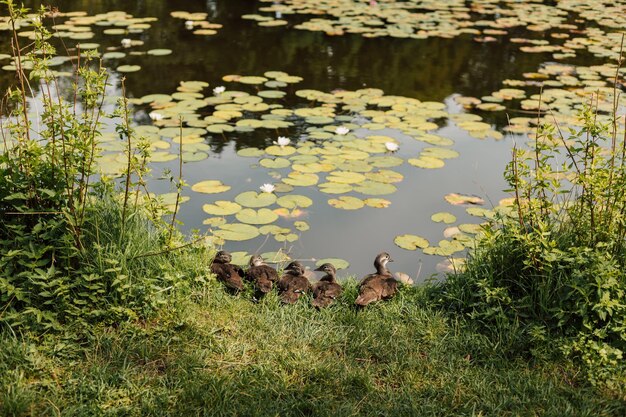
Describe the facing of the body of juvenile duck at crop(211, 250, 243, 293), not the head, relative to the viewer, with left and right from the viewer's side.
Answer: facing away from the viewer and to the left of the viewer

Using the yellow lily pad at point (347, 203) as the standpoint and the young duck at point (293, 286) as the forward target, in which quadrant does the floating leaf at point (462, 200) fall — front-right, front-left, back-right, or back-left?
back-left

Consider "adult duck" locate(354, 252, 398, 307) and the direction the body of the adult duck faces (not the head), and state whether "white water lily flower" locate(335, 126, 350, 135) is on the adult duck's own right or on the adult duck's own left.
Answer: on the adult duck's own left

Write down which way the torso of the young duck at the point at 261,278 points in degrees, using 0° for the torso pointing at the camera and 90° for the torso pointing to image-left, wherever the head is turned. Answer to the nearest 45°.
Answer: approximately 180°

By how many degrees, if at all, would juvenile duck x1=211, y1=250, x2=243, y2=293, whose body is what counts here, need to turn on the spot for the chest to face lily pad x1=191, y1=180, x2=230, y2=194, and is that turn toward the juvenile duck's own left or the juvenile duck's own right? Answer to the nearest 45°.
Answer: approximately 45° to the juvenile duck's own right

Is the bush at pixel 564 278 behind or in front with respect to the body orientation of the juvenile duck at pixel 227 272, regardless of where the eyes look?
behind

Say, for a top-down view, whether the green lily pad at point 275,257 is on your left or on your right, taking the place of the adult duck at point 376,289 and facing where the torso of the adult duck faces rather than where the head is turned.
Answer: on your left

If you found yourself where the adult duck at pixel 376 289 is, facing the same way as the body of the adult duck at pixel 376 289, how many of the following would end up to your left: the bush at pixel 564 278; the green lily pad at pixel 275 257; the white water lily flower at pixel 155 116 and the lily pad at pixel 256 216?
3

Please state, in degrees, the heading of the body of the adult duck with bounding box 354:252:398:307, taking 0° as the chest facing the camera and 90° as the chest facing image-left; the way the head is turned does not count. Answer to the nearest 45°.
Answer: approximately 225°
